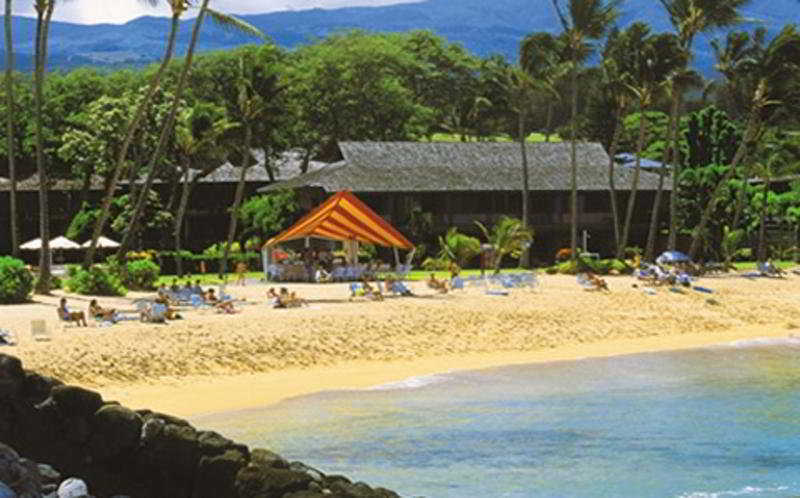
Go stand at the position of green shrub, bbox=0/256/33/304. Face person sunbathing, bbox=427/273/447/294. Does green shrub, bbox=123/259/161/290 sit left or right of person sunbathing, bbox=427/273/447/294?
left

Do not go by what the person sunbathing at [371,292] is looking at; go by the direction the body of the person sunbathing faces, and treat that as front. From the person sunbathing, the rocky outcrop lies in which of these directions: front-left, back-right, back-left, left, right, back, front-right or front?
front-right

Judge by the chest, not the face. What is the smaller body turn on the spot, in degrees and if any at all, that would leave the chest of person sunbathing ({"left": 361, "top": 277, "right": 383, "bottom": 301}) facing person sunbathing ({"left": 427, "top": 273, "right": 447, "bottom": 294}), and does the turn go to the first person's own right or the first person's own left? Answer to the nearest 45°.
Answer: approximately 90° to the first person's own left

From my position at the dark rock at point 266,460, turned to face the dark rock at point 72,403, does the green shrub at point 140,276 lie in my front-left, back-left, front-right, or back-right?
front-right

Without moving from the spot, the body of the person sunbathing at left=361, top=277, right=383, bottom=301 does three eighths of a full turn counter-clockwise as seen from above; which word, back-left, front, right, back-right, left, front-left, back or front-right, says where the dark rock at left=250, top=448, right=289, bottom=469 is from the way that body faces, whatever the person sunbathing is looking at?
back

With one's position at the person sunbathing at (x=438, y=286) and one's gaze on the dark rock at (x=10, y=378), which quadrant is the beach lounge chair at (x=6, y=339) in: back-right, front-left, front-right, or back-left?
front-right

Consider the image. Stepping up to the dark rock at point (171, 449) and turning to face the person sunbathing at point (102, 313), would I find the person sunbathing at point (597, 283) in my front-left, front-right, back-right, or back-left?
front-right

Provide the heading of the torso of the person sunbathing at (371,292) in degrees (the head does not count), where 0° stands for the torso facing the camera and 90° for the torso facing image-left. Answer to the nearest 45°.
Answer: approximately 315°

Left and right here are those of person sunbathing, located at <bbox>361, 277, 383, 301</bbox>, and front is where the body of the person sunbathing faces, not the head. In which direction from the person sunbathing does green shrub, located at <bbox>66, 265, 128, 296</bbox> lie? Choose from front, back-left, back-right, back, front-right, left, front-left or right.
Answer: back-right

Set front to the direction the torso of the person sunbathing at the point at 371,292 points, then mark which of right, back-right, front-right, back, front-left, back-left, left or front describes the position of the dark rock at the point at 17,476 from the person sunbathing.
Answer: front-right
